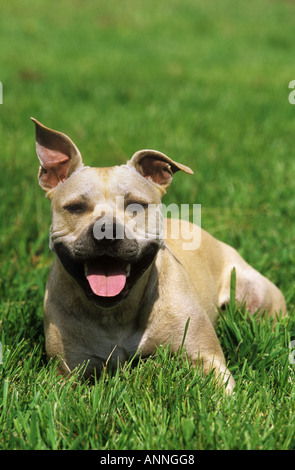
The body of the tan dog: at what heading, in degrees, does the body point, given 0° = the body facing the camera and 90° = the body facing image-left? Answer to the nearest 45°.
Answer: approximately 45°
